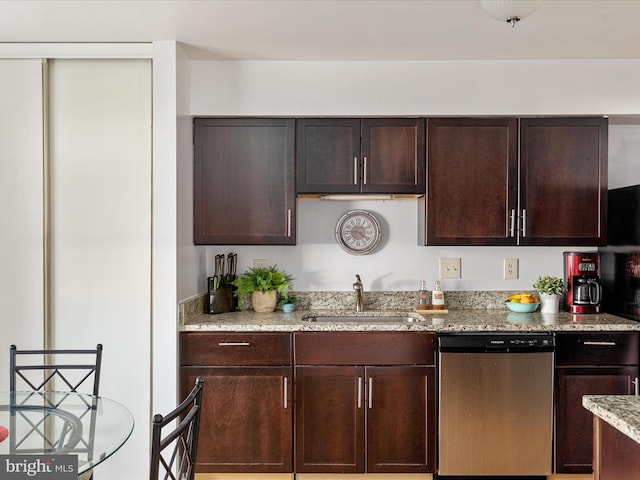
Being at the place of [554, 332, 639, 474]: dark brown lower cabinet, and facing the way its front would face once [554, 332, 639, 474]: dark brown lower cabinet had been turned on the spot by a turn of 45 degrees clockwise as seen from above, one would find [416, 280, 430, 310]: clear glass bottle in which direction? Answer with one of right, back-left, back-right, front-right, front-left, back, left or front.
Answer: front-right

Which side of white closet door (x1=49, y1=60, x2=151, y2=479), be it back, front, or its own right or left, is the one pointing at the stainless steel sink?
left

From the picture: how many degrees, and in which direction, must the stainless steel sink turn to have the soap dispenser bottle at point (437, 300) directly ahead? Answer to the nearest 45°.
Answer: approximately 90° to its left

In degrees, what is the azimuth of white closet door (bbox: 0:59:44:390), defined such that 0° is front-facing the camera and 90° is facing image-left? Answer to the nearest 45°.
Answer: approximately 0°

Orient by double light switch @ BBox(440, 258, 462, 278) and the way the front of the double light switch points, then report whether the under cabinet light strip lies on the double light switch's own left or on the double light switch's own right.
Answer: on the double light switch's own right

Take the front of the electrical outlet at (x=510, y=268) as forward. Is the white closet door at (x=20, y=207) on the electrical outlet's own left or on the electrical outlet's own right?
on the electrical outlet's own right

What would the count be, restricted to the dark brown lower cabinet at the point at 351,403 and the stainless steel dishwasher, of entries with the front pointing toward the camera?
2

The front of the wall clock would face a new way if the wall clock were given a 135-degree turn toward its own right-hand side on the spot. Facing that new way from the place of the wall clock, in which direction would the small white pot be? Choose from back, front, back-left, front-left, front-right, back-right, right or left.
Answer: back-right

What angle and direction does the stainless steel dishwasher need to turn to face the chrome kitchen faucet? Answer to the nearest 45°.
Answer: approximately 90° to its right

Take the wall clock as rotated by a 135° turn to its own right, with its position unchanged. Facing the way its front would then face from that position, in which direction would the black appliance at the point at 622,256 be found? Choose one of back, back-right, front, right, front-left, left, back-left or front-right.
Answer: back-right

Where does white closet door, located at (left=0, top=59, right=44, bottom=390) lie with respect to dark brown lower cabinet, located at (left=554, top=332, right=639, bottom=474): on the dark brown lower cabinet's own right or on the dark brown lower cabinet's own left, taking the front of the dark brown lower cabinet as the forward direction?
on the dark brown lower cabinet's own right
